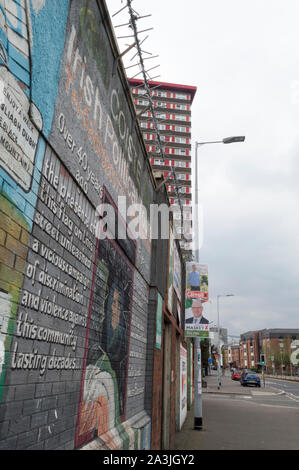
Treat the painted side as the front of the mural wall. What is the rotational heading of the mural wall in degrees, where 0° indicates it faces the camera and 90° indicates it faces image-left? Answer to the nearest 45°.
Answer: approximately 315°

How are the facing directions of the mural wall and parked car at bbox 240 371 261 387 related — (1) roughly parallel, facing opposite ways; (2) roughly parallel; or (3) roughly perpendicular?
roughly perpendicular

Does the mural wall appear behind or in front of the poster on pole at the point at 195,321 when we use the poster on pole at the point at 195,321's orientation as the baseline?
in front

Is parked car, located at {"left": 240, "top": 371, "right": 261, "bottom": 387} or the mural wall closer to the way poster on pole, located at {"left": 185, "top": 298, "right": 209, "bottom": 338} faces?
the mural wall

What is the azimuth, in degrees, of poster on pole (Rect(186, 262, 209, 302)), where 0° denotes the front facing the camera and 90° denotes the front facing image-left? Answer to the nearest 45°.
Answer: approximately 0°

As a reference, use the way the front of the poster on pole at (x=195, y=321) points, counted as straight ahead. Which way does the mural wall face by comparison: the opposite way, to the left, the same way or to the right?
to the left
